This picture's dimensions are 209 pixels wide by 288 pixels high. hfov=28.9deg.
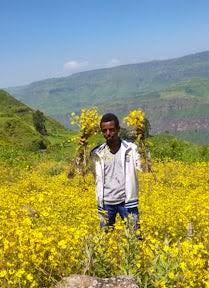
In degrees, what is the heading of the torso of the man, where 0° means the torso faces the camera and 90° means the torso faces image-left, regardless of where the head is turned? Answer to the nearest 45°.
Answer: approximately 0°

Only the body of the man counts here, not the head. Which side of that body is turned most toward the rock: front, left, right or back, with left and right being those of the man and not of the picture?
front

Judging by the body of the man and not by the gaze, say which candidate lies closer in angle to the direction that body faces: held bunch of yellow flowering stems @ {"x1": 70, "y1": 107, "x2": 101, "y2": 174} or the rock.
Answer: the rock
